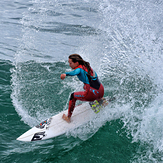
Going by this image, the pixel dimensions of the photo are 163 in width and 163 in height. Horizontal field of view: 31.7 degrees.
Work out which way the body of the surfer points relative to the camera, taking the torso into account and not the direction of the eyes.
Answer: to the viewer's left
